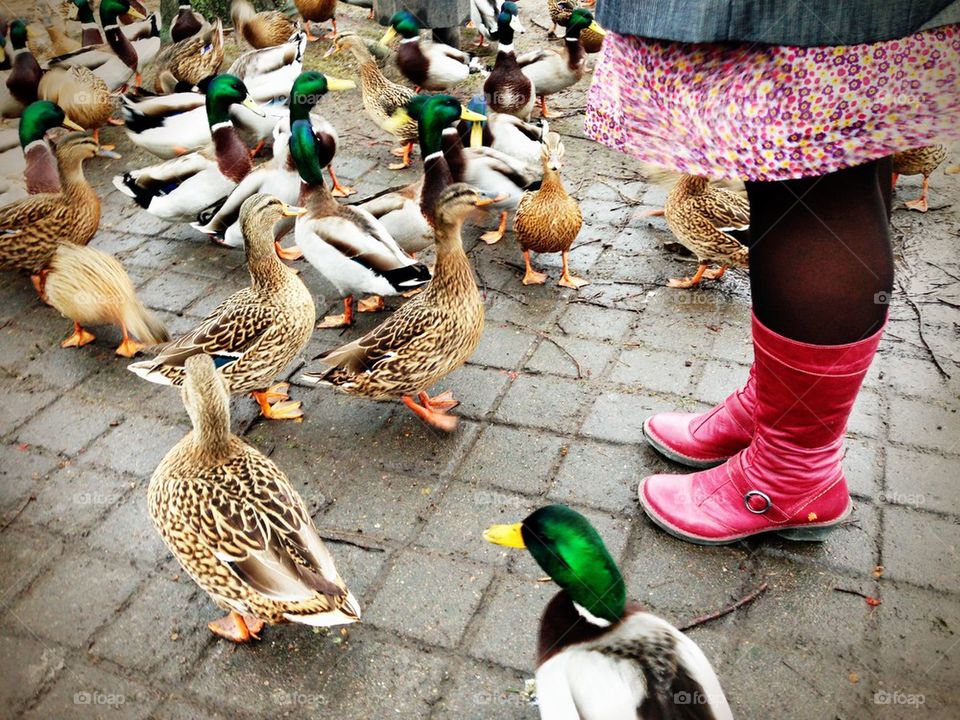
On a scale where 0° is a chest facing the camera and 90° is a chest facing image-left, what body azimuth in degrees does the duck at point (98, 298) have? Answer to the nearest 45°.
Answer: approximately 90°

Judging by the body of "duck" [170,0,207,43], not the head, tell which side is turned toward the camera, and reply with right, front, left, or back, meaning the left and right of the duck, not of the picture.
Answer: front

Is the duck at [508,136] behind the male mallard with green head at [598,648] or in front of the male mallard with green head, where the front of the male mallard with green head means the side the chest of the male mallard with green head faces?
in front

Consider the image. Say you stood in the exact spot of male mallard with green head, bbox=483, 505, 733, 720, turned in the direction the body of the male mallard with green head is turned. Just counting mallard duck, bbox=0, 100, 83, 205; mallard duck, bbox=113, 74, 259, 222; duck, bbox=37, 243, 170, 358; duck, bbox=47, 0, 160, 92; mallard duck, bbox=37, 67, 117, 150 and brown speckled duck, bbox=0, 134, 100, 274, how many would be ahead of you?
6

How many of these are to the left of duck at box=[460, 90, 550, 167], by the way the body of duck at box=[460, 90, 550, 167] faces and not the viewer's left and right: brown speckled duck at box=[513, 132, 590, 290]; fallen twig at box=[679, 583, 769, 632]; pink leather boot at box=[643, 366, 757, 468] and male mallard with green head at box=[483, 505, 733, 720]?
4

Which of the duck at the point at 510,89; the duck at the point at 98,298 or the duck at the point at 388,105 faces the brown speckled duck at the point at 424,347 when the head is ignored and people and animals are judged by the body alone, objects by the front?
the duck at the point at 510,89

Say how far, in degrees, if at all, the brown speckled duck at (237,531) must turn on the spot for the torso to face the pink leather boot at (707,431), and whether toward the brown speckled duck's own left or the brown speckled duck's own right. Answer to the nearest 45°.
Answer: approximately 135° to the brown speckled duck's own right

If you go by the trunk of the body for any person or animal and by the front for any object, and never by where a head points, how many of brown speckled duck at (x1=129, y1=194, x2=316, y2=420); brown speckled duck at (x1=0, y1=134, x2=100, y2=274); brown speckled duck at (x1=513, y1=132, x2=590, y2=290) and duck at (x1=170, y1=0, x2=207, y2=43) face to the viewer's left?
0

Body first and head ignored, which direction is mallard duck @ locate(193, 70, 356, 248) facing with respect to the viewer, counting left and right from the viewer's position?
facing to the right of the viewer

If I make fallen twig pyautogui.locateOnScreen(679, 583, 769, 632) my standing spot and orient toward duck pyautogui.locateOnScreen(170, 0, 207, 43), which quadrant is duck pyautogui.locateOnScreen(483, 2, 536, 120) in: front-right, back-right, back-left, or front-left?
front-right

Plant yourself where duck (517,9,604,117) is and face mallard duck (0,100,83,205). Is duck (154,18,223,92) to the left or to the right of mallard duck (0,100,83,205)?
right

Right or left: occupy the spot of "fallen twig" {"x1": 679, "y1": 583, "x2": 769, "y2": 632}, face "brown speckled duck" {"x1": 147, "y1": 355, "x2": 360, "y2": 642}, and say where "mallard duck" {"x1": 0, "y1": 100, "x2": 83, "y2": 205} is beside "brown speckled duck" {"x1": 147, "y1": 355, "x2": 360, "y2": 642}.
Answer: right

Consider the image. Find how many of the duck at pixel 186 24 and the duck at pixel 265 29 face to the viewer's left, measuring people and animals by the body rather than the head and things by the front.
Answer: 1
